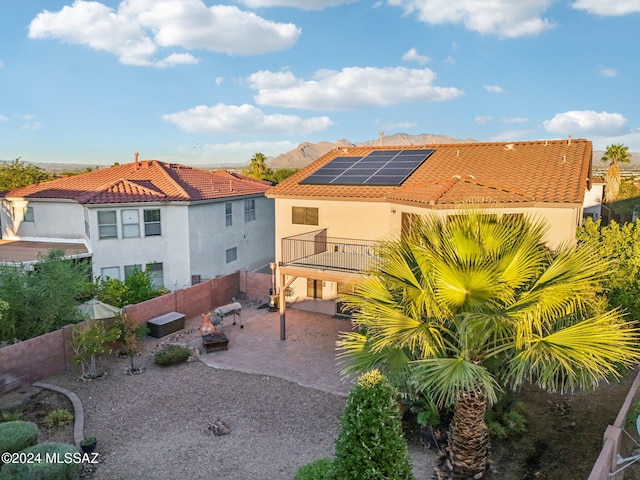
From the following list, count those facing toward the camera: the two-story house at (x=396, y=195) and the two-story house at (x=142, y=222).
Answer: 0

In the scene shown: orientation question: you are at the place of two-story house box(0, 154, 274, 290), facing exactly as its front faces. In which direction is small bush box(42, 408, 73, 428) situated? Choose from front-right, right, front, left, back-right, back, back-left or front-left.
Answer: back-right

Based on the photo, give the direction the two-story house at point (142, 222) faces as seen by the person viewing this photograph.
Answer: facing away from the viewer and to the right of the viewer

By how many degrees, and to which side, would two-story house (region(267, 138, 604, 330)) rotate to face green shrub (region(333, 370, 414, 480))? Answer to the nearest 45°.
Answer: approximately 180°

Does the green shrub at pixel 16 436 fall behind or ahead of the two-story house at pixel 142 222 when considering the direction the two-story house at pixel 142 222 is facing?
behind

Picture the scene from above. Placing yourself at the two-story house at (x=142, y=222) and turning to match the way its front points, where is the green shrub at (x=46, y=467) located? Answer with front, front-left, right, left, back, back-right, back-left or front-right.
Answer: back-right

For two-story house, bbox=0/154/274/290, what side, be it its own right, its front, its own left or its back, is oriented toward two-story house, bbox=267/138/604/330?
right

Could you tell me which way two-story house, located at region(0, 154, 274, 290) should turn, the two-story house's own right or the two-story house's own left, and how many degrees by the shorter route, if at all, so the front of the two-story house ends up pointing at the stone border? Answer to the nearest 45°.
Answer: approximately 135° to the two-story house's own right

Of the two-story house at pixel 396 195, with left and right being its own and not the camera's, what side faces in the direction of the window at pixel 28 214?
left

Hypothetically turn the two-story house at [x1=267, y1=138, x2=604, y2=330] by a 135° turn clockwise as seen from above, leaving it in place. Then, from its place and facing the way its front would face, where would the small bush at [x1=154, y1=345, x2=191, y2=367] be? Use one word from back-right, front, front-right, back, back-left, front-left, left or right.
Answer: right

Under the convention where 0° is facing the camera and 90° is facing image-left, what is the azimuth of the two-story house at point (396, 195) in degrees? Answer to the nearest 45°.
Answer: approximately 180°

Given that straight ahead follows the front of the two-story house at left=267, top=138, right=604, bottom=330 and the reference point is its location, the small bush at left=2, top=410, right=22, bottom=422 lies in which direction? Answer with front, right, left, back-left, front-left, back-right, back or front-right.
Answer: back-left
